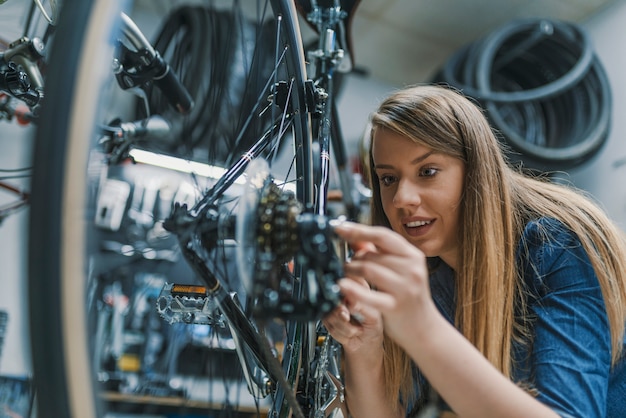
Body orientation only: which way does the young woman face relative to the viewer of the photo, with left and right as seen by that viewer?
facing the viewer and to the left of the viewer

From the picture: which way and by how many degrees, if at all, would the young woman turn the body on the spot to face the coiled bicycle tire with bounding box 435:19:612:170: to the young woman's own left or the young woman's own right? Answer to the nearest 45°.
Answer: approximately 135° to the young woman's own right

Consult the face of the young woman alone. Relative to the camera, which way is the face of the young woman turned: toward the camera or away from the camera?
toward the camera

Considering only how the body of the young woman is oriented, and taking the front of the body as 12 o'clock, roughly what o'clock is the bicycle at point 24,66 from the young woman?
The bicycle is roughly at 1 o'clock from the young woman.

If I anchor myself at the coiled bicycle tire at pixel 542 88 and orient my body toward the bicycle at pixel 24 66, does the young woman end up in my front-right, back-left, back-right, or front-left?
front-left
